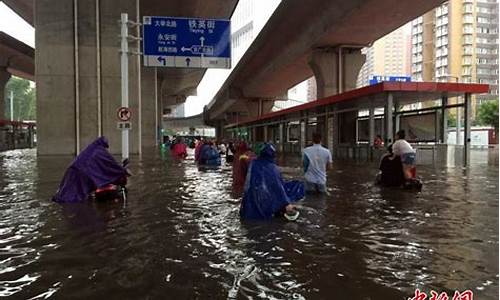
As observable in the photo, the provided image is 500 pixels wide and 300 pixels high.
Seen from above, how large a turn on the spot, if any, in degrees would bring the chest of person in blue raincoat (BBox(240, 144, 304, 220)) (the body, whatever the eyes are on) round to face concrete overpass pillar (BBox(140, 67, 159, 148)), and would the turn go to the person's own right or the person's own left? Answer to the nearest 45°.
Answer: approximately 45° to the person's own left

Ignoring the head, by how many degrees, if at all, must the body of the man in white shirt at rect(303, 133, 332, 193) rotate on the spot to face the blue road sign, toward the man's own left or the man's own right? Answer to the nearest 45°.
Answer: approximately 45° to the man's own left

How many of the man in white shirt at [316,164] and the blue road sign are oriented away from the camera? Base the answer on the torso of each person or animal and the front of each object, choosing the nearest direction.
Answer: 1

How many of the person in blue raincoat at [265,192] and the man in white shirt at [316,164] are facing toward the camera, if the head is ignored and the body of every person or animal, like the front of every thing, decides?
0

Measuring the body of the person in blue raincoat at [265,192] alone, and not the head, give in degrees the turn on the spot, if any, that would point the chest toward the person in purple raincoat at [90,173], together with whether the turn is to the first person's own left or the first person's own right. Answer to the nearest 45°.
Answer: approximately 90° to the first person's own left

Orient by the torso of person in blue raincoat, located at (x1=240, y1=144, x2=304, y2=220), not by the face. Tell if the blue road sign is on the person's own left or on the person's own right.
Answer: on the person's own left

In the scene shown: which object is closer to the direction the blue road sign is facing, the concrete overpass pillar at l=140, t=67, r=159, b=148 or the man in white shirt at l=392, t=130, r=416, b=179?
the man in white shirt

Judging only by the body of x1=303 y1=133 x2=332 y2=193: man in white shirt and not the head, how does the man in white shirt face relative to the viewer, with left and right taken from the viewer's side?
facing away from the viewer

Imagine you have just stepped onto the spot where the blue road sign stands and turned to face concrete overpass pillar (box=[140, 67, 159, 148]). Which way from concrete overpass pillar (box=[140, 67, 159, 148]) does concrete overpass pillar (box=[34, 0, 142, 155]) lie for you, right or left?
left

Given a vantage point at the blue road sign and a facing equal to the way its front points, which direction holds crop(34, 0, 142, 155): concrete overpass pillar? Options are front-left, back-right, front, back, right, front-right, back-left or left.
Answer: back-right

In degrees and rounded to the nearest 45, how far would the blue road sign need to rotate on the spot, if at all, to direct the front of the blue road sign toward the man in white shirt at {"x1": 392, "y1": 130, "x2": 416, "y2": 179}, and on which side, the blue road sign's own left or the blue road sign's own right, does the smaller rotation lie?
approximately 45° to the blue road sign's own left

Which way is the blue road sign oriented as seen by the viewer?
toward the camera

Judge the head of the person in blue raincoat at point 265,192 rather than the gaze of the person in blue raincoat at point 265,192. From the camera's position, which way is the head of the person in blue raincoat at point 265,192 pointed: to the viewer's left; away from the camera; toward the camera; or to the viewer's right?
away from the camera

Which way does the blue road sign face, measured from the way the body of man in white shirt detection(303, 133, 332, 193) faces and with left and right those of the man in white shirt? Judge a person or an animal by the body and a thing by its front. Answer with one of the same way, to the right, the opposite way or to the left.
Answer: the opposite way

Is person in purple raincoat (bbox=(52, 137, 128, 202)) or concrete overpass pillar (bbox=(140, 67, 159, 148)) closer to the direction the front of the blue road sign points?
the person in purple raincoat

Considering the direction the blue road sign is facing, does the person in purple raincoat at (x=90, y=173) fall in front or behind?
in front

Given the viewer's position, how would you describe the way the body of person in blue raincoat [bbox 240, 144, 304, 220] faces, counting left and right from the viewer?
facing away from the viewer and to the right of the viewer
